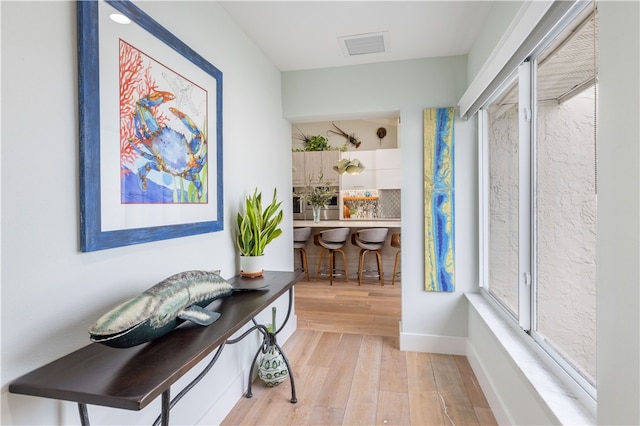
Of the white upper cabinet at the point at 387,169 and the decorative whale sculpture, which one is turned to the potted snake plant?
the white upper cabinet

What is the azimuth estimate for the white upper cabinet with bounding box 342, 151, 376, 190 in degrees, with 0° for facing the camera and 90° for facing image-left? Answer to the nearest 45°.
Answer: approximately 0°

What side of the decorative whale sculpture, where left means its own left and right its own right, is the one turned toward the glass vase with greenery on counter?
back

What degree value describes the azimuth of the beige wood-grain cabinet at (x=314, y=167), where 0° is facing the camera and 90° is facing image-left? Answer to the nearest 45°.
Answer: approximately 0°

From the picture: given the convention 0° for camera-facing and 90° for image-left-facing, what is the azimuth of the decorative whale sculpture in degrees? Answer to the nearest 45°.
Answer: approximately 45°

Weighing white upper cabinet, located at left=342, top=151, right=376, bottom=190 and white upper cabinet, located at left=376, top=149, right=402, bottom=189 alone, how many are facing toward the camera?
2
